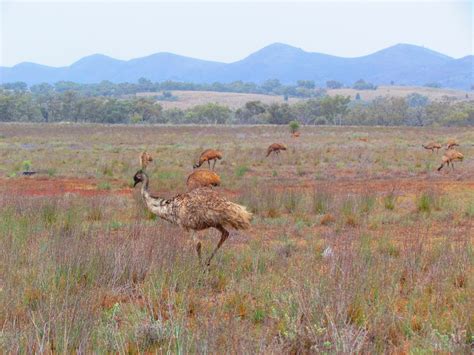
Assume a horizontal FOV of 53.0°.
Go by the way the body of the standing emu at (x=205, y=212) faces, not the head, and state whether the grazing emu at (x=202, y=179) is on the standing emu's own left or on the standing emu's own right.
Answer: on the standing emu's own right

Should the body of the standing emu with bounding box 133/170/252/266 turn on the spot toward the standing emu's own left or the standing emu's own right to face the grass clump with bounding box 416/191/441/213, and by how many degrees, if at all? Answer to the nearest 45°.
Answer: approximately 135° to the standing emu's own right

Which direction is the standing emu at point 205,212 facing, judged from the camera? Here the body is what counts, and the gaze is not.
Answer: to the viewer's left

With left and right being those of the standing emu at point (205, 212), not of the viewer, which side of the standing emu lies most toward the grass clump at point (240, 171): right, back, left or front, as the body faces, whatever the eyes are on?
right

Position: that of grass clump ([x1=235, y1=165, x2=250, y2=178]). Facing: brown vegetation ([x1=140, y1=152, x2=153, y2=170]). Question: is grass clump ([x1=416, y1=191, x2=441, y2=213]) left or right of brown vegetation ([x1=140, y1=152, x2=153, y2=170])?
left
